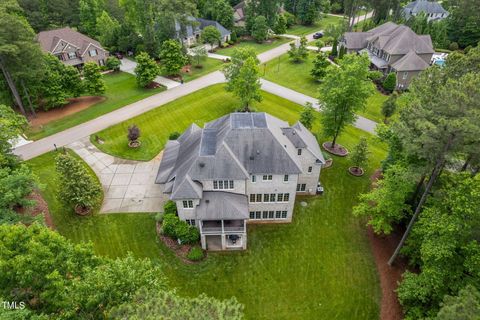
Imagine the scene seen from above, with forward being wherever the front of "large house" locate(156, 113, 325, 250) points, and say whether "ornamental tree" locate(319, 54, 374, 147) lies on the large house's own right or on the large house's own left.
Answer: on the large house's own right

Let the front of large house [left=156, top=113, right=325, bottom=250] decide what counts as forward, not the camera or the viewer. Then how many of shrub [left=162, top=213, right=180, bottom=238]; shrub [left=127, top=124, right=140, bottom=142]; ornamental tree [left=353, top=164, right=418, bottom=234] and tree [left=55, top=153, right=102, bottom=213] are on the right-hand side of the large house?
1

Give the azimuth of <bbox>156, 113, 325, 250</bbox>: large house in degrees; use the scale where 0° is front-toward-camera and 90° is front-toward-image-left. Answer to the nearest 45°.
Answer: approximately 180°

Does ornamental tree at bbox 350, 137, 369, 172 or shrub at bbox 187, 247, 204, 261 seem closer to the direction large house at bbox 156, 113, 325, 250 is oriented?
the ornamental tree

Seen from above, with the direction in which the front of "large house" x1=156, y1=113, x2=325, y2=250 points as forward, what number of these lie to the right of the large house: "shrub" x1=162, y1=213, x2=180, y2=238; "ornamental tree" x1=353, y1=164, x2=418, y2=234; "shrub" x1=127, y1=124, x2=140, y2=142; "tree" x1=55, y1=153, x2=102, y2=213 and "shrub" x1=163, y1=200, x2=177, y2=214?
1

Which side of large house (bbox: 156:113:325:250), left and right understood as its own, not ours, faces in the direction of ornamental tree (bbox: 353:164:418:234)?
right

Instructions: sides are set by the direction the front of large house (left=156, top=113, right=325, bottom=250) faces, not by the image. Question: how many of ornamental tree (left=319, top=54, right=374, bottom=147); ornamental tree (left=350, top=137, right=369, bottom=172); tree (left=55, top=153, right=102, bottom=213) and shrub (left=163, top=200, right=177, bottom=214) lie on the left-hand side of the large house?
2

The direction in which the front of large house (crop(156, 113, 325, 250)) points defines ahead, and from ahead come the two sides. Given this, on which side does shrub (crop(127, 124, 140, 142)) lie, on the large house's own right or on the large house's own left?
on the large house's own left

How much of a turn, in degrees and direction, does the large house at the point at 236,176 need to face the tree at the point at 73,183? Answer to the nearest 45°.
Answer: approximately 90° to its left

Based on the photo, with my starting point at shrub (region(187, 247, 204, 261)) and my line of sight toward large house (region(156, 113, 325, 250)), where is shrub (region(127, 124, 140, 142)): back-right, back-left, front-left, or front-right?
front-left

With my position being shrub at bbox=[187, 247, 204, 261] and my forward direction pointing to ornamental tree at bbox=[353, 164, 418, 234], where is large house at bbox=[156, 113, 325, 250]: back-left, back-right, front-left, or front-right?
front-left

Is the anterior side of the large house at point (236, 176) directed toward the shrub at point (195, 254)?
no

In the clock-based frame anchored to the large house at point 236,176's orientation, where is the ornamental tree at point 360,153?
The ornamental tree is roughly at 2 o'clock from the large house.
